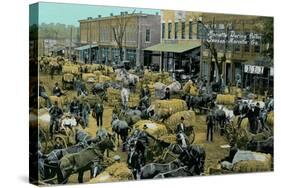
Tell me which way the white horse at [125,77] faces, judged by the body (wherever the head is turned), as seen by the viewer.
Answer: to the viewer's left

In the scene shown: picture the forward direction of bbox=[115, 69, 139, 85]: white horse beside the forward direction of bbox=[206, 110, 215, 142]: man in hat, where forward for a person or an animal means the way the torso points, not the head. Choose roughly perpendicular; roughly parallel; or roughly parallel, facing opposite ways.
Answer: roughly perpendicular

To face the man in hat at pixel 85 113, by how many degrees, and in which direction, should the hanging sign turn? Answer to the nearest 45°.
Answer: approximately 45° to its right

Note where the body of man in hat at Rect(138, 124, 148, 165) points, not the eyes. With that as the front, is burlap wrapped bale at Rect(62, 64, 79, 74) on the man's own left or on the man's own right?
on the man's own right

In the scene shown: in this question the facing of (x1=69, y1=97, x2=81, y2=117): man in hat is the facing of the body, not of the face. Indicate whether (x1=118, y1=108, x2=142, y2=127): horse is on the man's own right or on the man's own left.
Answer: on the man's own left

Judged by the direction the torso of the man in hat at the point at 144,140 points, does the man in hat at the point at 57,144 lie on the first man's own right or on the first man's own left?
on the first man's own right

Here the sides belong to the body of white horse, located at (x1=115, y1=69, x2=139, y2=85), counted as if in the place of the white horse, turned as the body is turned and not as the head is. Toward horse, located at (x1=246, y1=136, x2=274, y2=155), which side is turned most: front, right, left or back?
left
